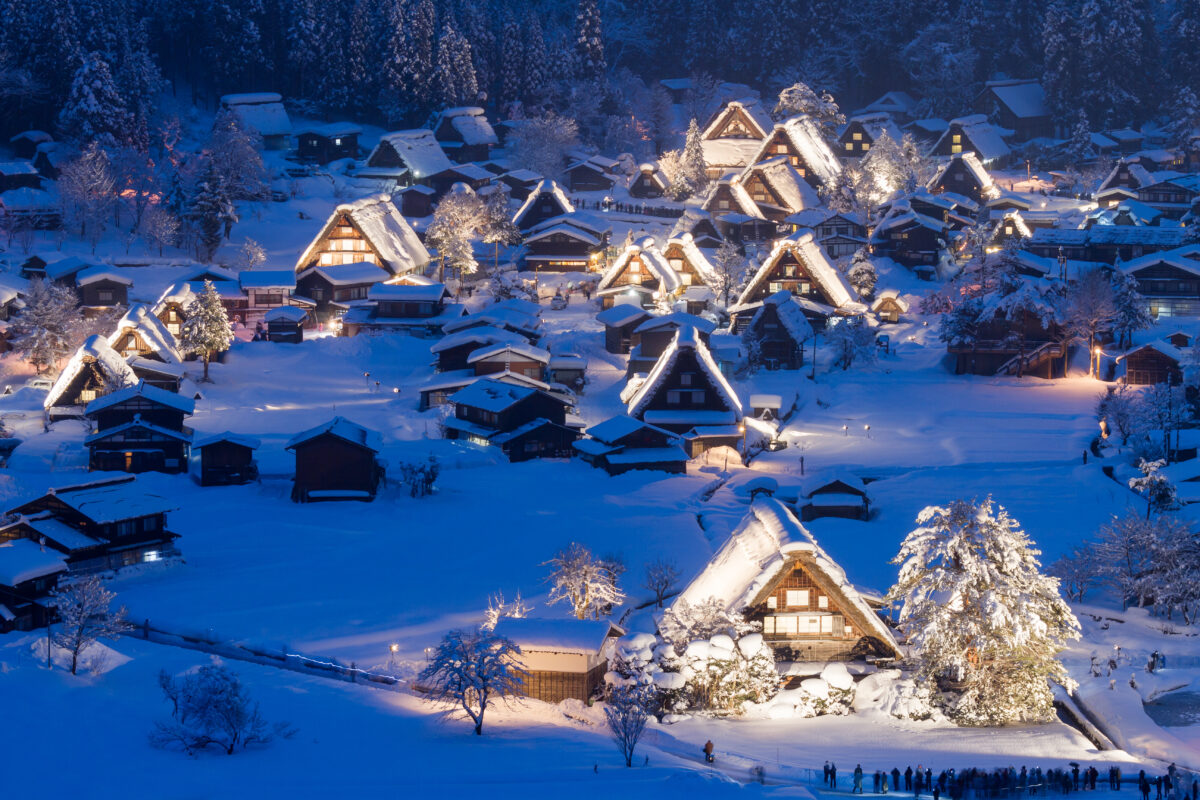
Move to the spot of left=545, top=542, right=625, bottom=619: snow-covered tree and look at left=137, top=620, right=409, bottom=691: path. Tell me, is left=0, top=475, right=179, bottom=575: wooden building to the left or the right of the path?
right

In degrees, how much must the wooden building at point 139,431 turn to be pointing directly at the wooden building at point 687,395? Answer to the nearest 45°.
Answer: approximately 90° to its left

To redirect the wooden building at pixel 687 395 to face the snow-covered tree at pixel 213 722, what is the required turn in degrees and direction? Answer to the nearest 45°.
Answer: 0° — it already faces it

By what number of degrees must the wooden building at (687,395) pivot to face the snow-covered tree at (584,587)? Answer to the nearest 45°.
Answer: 0° — it already faces it

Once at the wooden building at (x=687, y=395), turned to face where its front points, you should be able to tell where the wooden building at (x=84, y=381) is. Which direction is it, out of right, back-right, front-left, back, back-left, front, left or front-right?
right

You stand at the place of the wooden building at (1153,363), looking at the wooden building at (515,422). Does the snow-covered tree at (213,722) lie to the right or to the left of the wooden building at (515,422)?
left

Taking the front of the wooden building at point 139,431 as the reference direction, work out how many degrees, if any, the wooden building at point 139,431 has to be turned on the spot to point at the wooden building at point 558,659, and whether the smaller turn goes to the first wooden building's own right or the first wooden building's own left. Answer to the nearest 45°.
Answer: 0° — it already faces it

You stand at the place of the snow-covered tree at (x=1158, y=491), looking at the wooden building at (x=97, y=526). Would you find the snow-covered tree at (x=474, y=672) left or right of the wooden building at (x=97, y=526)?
left

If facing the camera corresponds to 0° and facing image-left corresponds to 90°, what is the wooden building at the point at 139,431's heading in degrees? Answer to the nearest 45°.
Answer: approximately 0°

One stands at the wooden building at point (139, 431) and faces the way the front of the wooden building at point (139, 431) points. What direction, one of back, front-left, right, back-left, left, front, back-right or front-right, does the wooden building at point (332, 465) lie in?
front-left

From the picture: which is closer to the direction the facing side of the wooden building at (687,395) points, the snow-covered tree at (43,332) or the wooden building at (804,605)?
the wooden building

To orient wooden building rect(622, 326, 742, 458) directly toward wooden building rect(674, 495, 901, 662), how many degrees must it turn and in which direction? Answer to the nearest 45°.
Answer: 0° — it already faces it

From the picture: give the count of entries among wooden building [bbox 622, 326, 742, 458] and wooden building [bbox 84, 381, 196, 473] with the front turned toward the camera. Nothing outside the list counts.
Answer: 2
